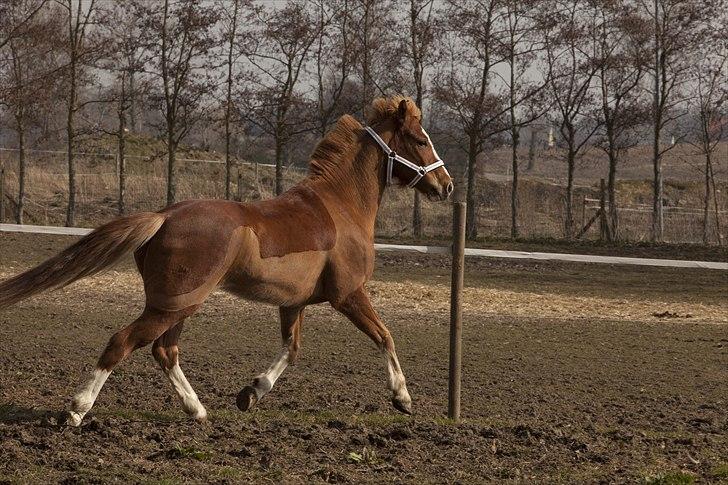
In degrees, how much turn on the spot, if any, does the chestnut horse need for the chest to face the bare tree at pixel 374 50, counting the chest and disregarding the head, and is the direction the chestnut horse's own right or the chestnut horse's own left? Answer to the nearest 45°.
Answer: approximately 90° to the chestnut horse's own left

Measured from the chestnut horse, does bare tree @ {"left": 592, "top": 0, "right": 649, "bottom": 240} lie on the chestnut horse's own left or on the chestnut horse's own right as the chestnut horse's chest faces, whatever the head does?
on the chestnut horse's own left

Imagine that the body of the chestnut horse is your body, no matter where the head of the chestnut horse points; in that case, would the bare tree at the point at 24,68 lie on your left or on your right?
on your left

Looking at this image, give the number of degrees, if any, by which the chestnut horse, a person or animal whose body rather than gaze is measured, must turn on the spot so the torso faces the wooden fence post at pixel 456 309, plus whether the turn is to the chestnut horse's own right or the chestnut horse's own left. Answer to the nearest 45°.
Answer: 0° — it already faces it

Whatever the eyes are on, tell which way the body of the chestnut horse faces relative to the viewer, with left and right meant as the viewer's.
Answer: facing to the right of the viewer

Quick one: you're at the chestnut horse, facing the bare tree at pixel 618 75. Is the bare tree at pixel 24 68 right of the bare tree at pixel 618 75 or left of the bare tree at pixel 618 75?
left

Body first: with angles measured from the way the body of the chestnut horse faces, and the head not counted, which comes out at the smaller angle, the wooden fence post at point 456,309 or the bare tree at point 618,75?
the wooden fence post

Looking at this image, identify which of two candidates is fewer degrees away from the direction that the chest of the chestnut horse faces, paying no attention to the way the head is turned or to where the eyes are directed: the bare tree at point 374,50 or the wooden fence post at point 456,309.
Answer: the wooden fence post

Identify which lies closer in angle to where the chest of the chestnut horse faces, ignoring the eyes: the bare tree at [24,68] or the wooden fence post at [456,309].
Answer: the wooden fence post
